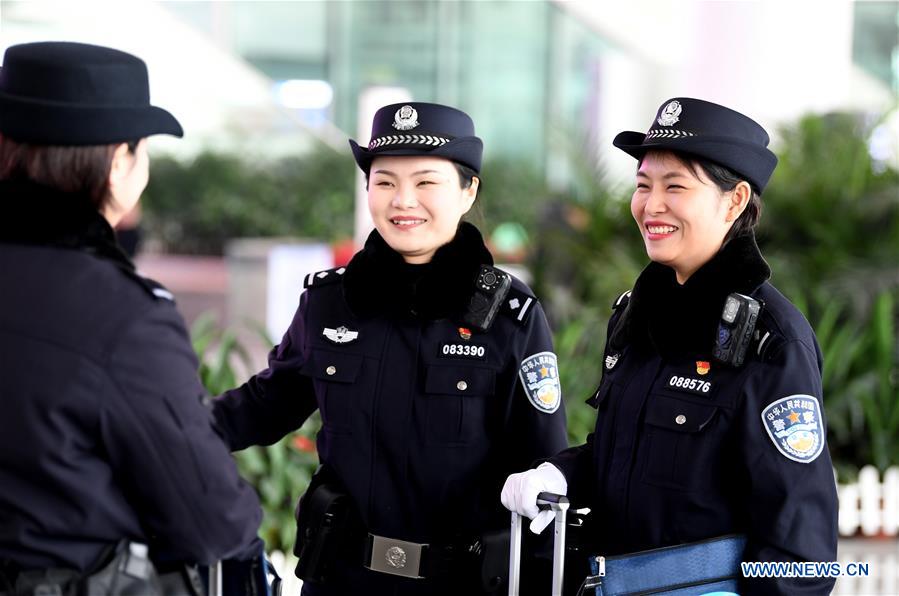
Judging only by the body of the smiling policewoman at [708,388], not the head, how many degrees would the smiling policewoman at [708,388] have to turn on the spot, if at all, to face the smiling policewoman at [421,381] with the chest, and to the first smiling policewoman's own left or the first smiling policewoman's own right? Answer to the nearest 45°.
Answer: approximately 45° to the first smiling policewoman's own right

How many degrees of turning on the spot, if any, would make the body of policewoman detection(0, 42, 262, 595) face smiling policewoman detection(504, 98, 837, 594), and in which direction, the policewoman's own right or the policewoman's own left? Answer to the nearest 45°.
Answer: approximately 45° to the policewoman's own right

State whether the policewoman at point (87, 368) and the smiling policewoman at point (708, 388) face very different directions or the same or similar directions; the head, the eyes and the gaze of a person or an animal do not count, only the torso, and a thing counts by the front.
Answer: very different directions

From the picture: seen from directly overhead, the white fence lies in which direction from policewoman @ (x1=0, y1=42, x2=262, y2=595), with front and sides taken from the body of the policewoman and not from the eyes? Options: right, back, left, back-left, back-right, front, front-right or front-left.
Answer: front

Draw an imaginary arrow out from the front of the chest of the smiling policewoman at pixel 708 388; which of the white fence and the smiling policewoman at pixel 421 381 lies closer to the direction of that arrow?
the smiling policewoman

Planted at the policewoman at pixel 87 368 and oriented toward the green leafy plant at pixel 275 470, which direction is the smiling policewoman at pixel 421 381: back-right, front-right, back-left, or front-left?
front-right

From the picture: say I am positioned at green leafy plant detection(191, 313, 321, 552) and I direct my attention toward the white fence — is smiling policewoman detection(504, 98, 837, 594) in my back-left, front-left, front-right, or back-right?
front-right

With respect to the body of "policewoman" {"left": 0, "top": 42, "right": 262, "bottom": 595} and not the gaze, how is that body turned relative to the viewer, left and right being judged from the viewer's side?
facing away from the viewer and to the right of the viewer

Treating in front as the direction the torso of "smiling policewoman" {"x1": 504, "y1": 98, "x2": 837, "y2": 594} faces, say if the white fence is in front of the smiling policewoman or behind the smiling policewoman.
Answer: behind

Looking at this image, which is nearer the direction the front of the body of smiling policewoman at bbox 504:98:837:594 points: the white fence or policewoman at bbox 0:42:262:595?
the policewoman

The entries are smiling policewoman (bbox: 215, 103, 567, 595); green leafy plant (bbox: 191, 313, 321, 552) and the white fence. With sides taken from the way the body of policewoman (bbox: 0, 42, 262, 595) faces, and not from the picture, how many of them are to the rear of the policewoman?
0

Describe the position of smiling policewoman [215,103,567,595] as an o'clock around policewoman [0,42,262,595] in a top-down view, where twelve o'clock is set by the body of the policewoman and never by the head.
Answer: The smiling policewoman is roughly at 12 o'clock from the policewoman.

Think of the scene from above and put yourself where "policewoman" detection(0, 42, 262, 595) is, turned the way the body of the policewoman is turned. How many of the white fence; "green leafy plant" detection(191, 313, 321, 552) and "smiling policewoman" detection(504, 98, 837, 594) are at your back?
0

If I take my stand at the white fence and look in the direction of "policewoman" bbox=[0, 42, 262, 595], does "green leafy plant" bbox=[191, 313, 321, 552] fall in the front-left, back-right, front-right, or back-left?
front-right

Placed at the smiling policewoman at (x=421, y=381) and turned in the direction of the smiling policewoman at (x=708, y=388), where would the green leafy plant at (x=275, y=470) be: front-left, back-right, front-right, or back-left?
back-left

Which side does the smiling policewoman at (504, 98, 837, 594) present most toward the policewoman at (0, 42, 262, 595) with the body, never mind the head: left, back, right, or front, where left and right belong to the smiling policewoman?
front

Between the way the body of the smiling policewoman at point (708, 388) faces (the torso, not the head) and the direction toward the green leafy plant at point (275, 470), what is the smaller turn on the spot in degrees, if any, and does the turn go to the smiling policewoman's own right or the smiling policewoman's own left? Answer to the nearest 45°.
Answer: approximately 90° to the smiling policewoman's own right

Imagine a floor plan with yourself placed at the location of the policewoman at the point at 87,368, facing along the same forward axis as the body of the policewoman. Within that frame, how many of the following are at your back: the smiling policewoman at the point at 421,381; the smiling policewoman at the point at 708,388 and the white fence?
0
